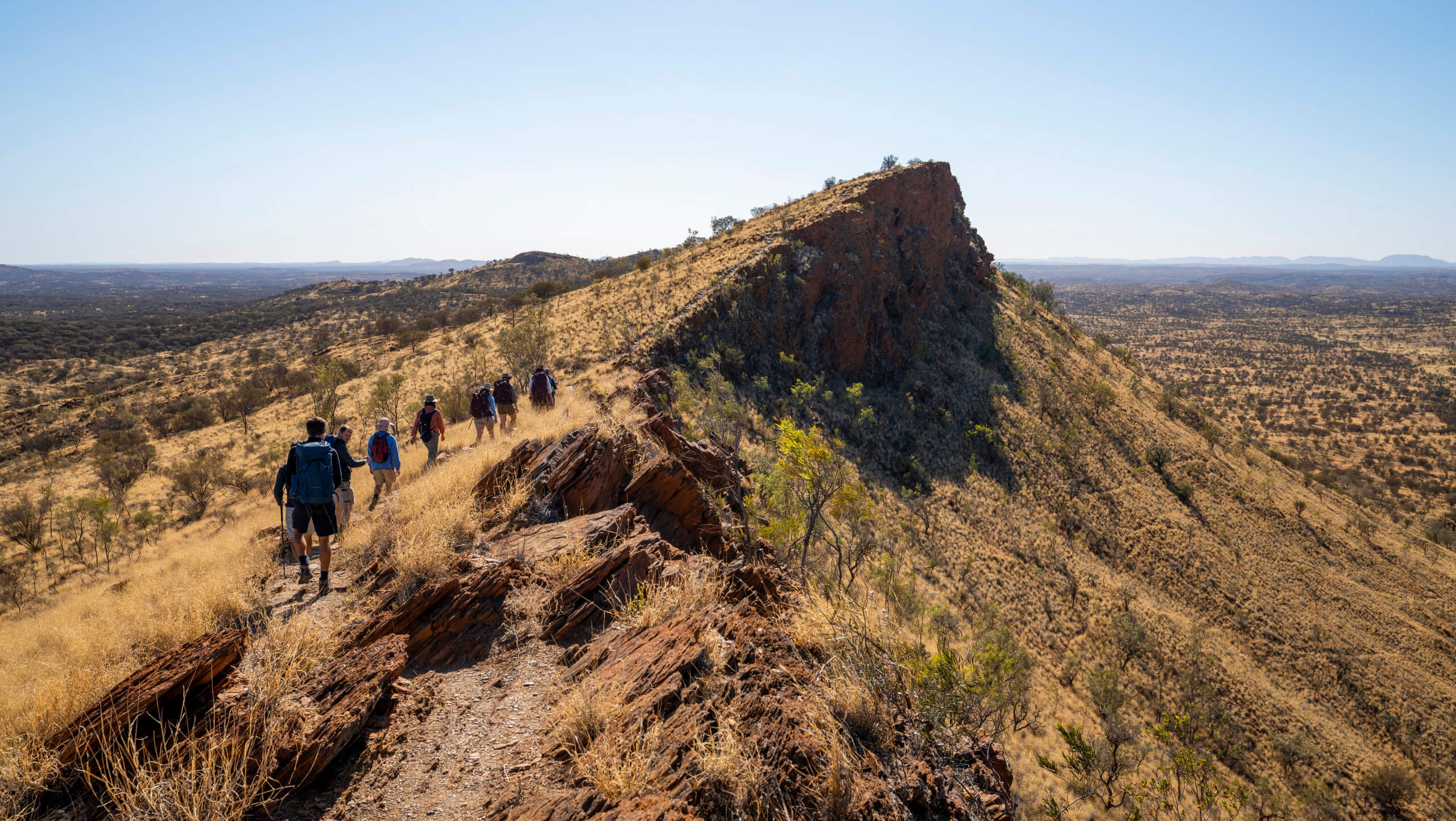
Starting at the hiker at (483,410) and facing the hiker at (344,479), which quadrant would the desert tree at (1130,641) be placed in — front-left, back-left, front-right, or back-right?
back-left

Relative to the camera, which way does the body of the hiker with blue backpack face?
away from the camera

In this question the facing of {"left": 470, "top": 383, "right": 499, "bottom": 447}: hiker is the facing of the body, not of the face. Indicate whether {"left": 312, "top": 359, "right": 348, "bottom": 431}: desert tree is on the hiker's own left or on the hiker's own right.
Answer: on the hiker's own left

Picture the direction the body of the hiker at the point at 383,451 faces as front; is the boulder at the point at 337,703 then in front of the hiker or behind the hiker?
behind

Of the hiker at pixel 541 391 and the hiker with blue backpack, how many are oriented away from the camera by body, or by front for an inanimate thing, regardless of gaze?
2

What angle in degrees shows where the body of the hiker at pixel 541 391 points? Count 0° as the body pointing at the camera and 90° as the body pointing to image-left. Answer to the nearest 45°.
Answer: approximately 180°

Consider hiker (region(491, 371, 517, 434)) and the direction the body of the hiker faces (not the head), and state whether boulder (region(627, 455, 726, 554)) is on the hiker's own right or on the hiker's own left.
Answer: on the hiker's own right

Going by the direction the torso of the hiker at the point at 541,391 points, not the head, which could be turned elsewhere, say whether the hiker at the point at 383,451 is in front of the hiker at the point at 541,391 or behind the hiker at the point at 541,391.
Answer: behind

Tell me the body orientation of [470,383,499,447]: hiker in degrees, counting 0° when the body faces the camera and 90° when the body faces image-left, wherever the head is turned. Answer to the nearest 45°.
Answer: approximately 225°

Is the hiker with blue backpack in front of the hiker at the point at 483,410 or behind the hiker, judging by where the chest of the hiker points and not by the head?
behind

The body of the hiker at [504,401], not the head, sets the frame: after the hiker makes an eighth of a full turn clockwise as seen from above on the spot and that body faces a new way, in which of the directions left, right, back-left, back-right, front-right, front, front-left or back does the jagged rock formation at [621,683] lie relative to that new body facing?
right

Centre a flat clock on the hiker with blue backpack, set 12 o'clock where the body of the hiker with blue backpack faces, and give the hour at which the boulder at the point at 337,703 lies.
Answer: The boulder is roughly at 6 o'clock from the hiker with blue backpack.
